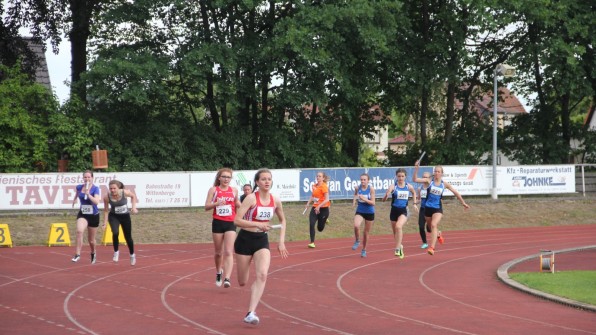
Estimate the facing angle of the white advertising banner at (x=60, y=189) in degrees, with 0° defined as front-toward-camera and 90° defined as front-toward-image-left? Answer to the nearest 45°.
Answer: approximately 0°

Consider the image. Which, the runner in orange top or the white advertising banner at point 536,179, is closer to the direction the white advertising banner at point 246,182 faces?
the runner in orange top

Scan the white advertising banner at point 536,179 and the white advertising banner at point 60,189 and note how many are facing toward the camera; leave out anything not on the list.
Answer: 2

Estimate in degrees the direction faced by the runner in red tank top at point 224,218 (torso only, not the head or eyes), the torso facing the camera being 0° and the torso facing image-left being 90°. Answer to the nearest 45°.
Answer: approximately 0°
